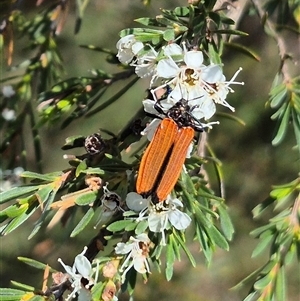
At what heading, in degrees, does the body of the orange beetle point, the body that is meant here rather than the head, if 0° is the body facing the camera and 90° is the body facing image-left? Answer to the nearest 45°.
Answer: approximately 180°
